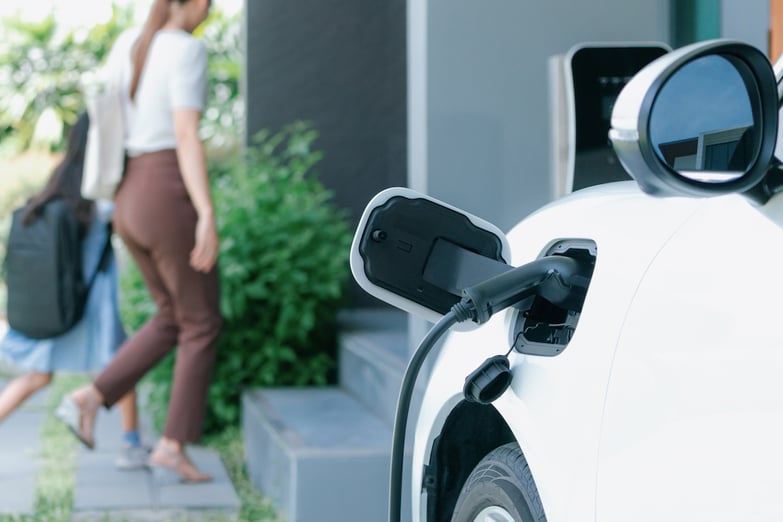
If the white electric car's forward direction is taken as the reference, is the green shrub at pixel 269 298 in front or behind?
in front

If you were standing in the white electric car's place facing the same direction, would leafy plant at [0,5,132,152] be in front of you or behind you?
in front

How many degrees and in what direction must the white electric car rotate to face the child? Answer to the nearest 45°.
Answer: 0° — it already faces them

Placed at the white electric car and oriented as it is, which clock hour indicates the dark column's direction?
The dark column is roughly at 1 o'clock from the white electric car.

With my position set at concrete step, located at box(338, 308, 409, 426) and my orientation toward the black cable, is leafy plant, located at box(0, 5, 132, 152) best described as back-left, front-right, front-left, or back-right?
back-right

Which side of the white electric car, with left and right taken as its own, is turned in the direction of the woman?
front

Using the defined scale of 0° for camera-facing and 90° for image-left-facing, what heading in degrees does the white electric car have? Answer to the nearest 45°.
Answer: approximately 135°
